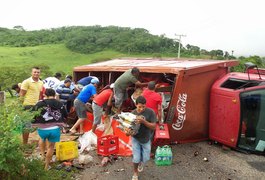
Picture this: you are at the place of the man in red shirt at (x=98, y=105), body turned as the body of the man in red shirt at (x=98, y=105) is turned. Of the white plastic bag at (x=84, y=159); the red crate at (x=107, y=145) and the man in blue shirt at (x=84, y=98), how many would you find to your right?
2

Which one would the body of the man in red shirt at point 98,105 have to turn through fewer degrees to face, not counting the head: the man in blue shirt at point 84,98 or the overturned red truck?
the overturned red truck

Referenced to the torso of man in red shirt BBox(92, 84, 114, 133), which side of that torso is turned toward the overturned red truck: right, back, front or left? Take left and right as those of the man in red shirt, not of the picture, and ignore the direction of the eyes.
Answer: front

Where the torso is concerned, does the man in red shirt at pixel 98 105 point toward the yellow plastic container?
no

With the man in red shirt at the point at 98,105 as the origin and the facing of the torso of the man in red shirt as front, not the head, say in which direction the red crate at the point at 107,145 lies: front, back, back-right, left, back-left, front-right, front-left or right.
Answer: right

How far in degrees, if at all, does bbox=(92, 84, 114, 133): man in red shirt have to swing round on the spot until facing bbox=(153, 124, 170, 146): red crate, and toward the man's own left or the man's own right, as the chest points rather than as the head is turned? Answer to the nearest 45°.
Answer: approximately 45° to the man's own right

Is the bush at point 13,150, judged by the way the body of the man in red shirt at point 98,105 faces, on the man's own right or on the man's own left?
on the man's own right

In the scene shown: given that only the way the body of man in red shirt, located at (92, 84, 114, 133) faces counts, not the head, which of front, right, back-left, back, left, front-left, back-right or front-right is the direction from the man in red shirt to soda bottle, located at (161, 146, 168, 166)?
front-right

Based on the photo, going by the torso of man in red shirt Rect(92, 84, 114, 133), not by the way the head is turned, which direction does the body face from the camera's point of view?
to the viewer's right

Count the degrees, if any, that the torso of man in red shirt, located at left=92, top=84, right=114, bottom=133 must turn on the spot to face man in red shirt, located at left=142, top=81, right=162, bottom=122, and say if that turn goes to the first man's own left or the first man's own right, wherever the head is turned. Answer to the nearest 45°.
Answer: approximately 45° to the first man's own right
